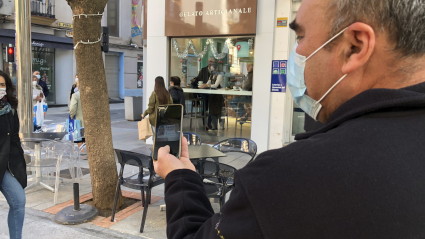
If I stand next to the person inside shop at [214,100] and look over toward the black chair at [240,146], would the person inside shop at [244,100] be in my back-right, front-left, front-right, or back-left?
front-left

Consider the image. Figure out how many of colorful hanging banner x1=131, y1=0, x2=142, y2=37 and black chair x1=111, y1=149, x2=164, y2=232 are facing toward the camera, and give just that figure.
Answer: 1

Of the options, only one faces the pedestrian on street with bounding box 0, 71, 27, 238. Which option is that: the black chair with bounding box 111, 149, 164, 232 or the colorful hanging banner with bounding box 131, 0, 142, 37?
the colorful hanging banner

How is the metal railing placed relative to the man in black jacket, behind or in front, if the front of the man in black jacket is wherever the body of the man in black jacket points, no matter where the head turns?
in front

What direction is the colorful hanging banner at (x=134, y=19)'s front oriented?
toward the camera

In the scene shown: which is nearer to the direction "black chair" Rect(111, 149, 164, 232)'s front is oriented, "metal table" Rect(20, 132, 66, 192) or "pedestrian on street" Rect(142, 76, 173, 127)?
the pedestrian on street

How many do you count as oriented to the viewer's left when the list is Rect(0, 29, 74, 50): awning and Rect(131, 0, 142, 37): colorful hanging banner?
0

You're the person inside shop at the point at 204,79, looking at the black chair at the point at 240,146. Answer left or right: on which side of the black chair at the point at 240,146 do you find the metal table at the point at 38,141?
right
